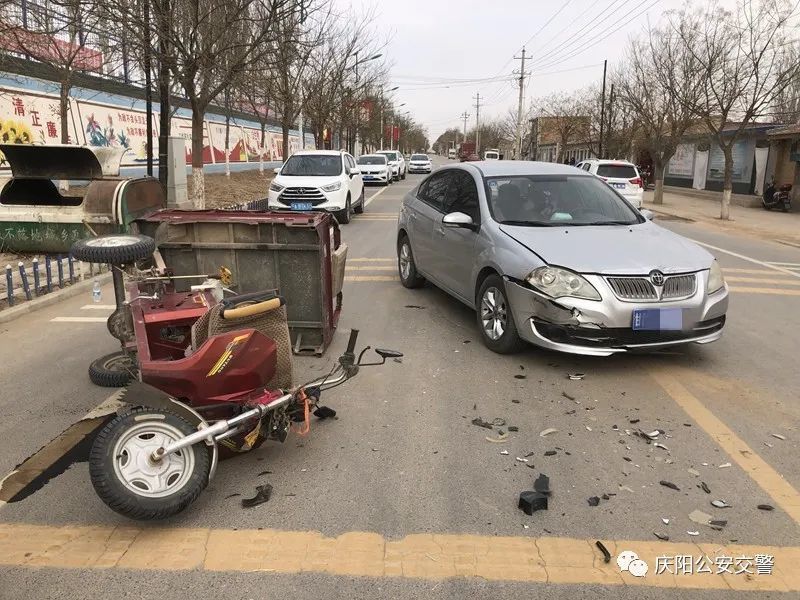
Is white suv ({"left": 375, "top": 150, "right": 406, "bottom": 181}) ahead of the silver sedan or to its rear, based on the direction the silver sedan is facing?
to the rear

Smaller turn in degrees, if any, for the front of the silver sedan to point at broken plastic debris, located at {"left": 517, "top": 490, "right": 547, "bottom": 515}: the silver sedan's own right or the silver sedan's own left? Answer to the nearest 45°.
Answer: approximately 45° to the silver sedan's own right

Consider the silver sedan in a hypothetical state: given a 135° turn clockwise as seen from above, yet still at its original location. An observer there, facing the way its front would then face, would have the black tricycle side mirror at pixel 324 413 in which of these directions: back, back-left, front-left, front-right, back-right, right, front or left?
front-left

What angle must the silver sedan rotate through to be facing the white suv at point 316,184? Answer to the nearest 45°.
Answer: approximately 180°

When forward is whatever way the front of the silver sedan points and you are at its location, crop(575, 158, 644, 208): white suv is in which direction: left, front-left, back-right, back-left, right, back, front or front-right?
back-left

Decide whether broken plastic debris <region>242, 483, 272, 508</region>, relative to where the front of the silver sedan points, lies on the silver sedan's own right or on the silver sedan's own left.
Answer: on the silver sedan's own right

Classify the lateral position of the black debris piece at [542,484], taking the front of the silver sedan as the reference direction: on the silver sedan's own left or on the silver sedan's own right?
on the silver sedan's own right

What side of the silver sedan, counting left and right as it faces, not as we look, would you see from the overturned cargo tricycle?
right

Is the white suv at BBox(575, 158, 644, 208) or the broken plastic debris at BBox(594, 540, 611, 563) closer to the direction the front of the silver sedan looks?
the broken plastic debris

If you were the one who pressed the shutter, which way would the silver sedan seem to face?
facing the viewer and to the right of the viewer
